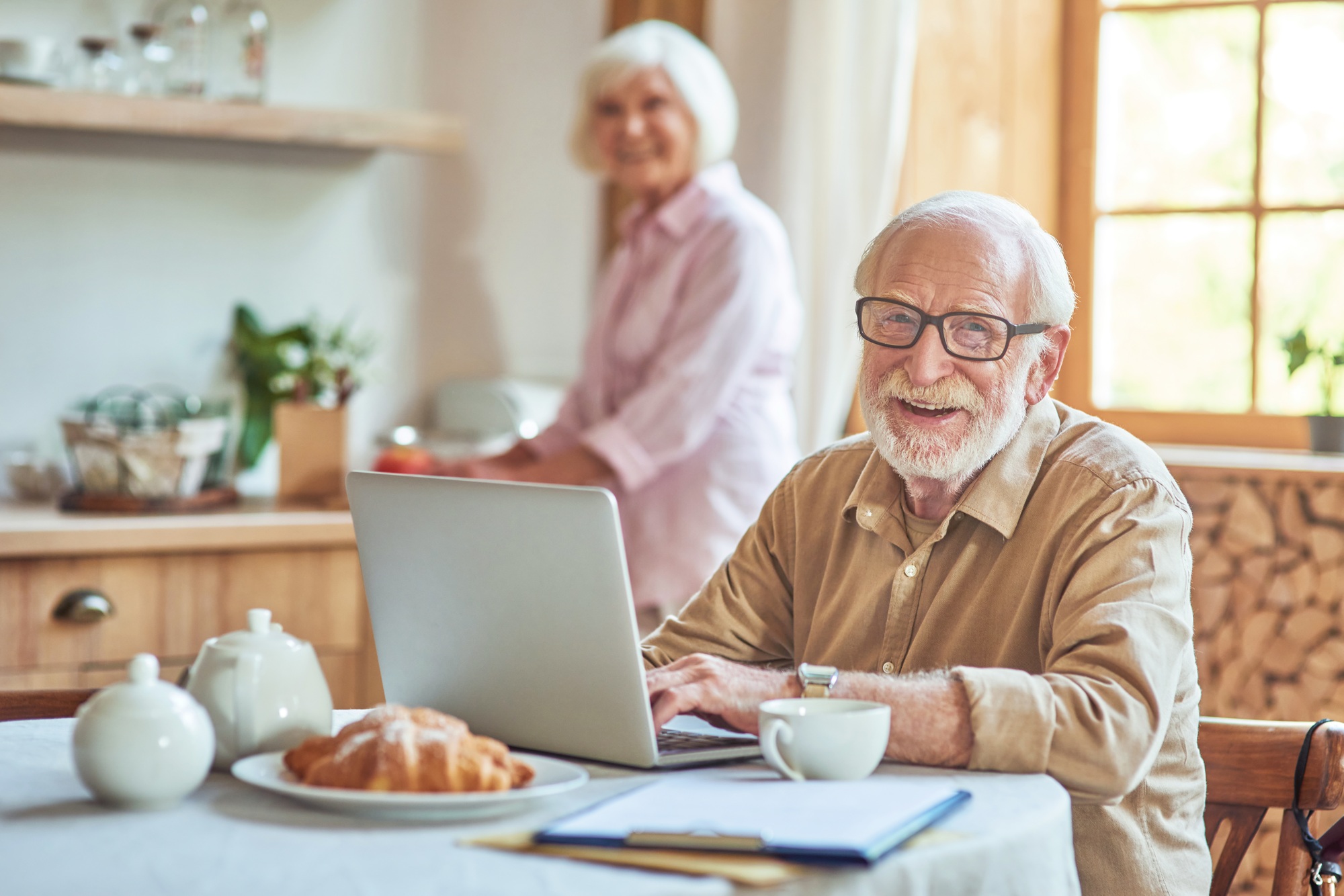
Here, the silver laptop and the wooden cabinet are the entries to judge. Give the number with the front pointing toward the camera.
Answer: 1

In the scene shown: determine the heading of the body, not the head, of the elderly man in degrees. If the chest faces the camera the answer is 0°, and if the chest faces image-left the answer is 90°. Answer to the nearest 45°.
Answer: approximately 45°

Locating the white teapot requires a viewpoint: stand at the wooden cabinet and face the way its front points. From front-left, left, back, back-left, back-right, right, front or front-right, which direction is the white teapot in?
front

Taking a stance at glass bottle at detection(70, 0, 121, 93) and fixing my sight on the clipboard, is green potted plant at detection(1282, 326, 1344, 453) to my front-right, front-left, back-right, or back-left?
front-left

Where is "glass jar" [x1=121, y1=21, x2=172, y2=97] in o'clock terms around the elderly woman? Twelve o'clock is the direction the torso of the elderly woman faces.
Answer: The glass jar is roughly at 2 o'clock from the elderly woman.

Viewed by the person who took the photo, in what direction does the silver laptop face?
facing away from the viewer and to the right of the viewer

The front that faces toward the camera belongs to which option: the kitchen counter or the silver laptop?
the kitchen counter

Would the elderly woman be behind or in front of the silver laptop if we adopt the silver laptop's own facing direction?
in front

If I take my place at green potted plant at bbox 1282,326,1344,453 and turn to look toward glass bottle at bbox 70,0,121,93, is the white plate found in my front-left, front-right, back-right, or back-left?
front-left

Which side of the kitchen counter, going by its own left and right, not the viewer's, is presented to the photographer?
front

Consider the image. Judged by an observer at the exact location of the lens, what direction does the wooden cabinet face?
facing the viewer

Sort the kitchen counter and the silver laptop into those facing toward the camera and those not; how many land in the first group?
1
